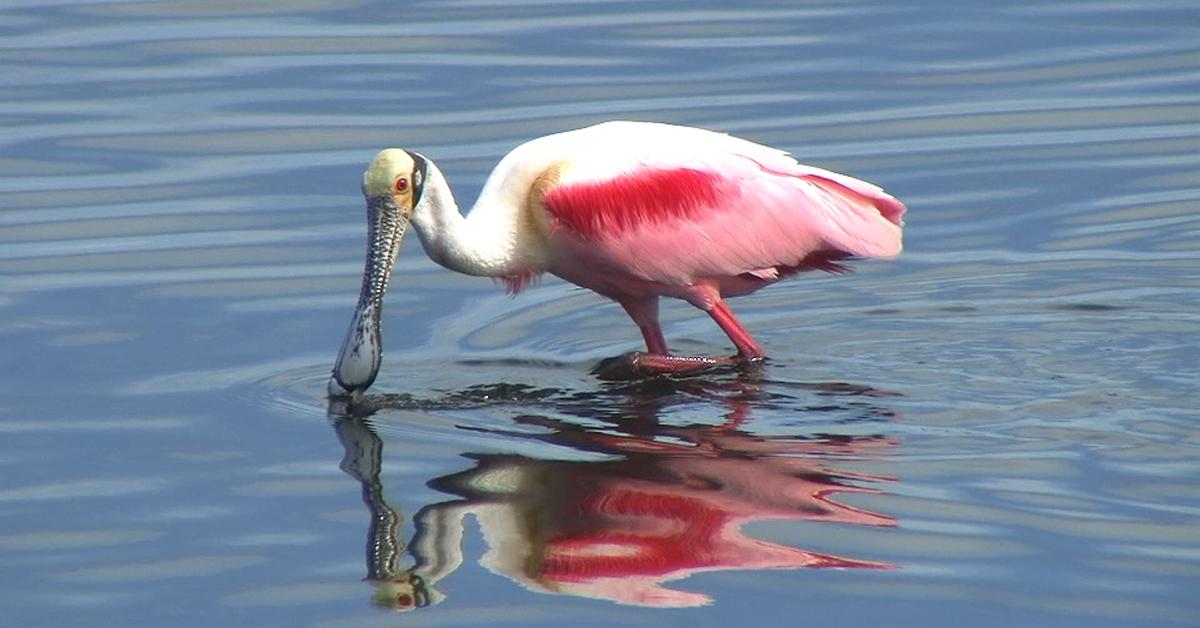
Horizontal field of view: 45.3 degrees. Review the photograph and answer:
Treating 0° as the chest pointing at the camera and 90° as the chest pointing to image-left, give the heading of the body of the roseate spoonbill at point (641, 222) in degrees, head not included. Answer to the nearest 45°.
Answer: approximately 90°
